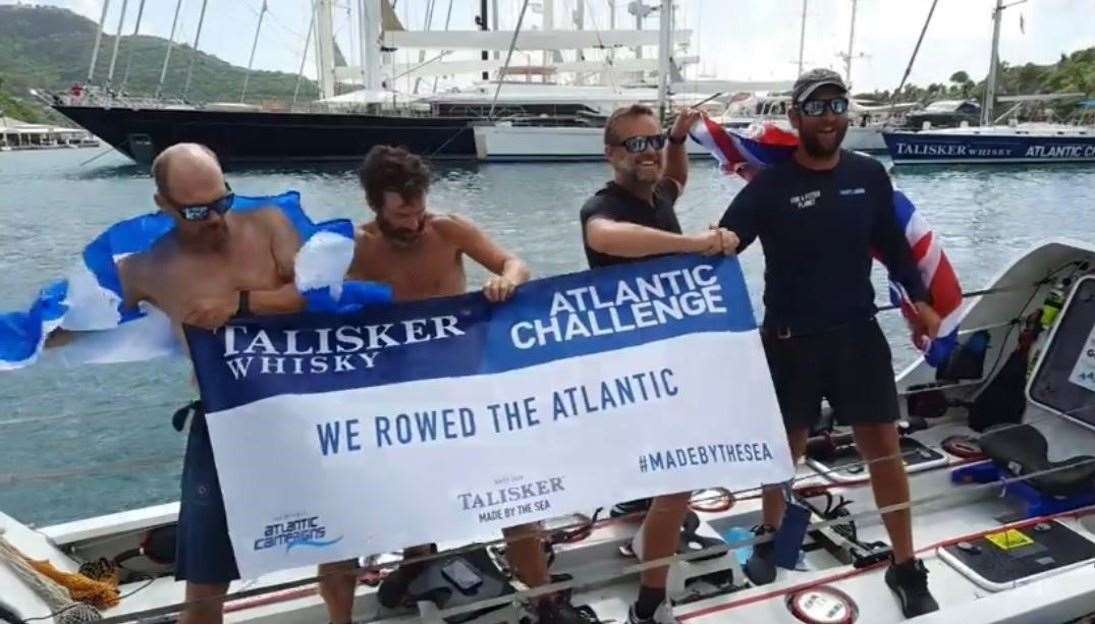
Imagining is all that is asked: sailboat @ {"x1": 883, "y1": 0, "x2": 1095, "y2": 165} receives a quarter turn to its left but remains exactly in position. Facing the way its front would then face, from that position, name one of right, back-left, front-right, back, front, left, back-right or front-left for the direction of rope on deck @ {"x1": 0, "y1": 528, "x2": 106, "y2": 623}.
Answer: front

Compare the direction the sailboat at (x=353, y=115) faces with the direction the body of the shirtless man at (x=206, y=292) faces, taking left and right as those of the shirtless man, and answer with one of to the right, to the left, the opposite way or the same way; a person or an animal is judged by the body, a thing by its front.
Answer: to the right

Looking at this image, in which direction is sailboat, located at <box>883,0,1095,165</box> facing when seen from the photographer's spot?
facing to the left of the viewer

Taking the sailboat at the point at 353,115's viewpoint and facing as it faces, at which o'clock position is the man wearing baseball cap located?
The man wearing baseball cap is roughly at 9 o'clock from the sailboat.

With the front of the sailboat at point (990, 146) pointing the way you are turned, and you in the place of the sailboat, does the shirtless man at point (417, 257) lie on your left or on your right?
on your left

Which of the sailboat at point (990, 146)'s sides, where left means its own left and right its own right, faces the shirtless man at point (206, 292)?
left

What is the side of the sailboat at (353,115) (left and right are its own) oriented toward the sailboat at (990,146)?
back

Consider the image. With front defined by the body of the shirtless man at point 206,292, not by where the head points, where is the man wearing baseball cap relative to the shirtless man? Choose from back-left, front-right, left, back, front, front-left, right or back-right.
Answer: left

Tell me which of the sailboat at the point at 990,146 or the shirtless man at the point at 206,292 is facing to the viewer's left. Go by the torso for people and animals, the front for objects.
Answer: the sailboat

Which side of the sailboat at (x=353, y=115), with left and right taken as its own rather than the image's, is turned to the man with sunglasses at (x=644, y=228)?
left

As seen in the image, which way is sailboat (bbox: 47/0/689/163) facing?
to the viewer's left

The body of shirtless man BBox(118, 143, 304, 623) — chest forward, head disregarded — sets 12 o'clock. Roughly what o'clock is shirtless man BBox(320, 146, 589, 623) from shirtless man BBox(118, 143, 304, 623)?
shirtless man BBox(320, 146, 589, 623) is roughly at 9 o'clock from shirtless man BBox(118, 143, 304, 623).

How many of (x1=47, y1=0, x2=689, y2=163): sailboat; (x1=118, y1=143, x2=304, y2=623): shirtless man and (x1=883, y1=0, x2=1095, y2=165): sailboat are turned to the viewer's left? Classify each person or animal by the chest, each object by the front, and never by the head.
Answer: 2

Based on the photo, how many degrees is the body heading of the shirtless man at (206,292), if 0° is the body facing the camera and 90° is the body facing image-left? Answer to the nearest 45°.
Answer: approximately 0°
